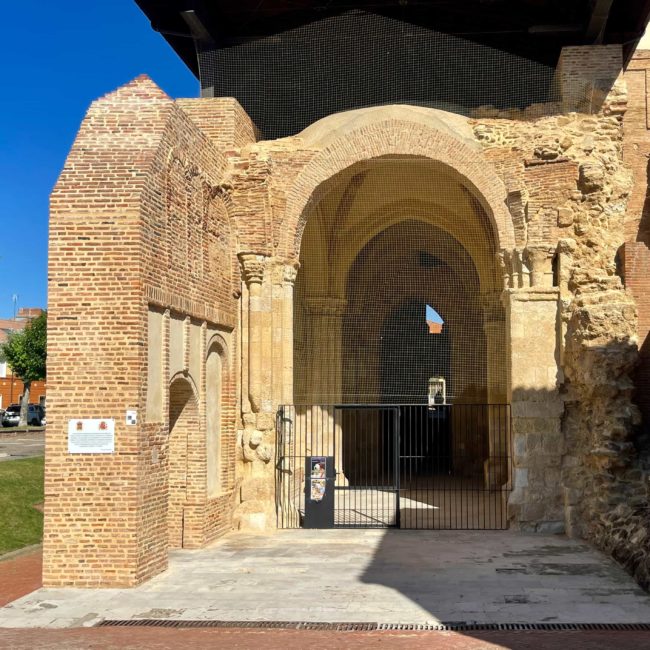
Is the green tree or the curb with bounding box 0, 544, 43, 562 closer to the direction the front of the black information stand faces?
the curb

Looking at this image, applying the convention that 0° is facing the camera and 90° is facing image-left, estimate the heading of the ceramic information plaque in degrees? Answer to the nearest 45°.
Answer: approximately 0°

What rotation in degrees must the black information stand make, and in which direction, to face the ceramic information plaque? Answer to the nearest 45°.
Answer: approximately 45° to its right

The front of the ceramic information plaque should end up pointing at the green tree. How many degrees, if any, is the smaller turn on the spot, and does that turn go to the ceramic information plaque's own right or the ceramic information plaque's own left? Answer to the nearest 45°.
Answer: approximately 180°

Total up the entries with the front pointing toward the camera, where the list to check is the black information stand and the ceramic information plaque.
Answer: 2

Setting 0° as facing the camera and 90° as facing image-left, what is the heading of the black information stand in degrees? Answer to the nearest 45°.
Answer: approximately 0°

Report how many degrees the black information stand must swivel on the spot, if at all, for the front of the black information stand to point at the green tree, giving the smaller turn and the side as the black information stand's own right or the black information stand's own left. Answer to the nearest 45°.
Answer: approximately 135° to the black information stand's own right

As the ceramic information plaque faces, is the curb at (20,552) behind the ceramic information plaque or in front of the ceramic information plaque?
behind
